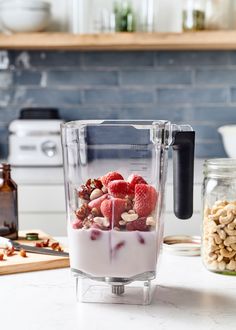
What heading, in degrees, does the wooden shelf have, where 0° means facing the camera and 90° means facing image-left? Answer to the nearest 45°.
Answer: approximately 0°

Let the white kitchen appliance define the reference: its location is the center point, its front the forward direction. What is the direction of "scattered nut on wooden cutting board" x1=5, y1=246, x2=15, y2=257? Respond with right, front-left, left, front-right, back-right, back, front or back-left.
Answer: front

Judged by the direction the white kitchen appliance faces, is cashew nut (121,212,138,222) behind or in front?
in front

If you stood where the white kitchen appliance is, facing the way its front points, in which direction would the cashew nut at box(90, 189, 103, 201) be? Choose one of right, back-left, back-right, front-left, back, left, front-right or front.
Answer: front

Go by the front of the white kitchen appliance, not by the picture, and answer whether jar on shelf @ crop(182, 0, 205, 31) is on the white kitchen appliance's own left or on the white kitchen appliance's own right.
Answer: on the white kitchen appliance's own left

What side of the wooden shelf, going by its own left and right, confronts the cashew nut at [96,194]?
front

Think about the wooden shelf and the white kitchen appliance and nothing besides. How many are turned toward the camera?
2

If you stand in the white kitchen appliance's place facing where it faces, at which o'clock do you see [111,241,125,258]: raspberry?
The raspberry is roughly at 12 o'clock from the white kitchen appliance.

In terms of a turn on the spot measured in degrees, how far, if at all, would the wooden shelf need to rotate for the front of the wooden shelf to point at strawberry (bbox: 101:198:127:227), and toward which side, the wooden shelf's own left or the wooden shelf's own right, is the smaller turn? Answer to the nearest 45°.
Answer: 0° — it already faces it

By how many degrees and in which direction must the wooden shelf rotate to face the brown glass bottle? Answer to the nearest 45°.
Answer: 0° — it already faces it

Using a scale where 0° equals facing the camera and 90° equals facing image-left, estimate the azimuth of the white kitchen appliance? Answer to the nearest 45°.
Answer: approximately 0°

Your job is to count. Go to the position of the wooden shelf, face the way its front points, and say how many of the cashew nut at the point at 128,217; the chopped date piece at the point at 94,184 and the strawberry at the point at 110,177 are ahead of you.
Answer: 3

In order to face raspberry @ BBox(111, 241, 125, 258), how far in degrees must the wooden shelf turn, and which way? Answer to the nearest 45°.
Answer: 0° — it already faces it

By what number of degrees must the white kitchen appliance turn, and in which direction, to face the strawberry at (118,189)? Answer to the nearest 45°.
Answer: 0° — it already faces it

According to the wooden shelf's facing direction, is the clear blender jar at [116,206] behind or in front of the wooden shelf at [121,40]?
in front
